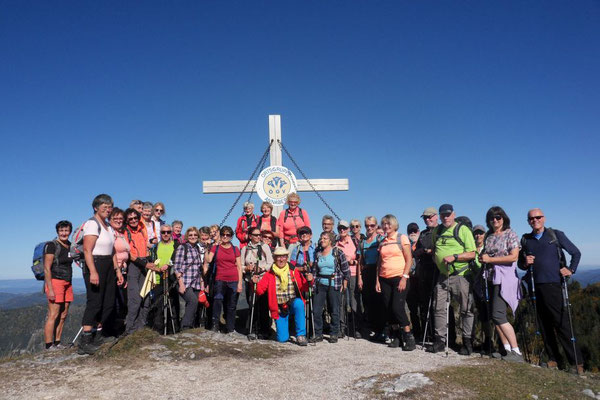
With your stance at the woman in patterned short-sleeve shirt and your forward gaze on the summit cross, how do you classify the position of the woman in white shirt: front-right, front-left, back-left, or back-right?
front-left

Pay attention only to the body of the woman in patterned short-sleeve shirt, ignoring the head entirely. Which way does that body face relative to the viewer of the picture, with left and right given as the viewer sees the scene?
facing the viewer and to the left of the viewer

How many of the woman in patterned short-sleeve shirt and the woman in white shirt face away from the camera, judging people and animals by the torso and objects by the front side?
0

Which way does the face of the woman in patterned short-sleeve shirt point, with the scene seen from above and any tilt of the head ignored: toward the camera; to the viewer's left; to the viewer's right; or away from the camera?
toward the camera

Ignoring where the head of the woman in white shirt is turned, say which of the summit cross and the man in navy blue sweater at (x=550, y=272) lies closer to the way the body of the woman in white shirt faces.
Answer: the man in navy blue sweater

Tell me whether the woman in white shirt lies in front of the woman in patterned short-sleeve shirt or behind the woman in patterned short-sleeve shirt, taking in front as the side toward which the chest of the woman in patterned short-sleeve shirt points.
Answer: in front

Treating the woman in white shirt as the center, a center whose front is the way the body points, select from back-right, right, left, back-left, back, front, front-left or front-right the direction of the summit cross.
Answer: left

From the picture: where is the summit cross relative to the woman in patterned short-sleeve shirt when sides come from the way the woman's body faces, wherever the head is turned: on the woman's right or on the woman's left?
on the woman's right

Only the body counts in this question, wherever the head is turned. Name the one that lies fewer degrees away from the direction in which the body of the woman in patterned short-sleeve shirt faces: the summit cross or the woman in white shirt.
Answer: the woman in white shirt
